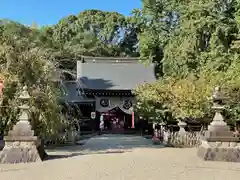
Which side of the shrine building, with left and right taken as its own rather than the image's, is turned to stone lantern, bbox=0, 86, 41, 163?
front

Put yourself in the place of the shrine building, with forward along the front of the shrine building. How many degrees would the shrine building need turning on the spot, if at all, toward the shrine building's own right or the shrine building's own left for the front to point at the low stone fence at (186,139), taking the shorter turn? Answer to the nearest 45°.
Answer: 0° — it already faces it

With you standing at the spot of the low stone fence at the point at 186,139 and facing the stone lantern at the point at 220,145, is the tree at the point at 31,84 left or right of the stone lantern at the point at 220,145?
right

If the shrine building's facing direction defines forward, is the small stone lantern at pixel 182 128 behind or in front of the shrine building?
in front

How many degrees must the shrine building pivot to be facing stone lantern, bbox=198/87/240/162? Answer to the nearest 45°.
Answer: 0° — it already faces it

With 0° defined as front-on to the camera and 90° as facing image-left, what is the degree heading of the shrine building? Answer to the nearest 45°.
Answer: approximately 0°
